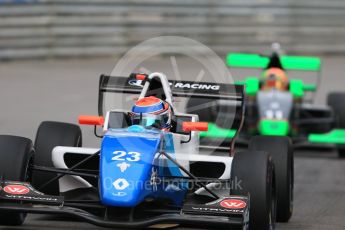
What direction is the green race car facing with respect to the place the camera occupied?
facing the viewer

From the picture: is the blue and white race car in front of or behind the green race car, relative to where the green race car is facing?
in front

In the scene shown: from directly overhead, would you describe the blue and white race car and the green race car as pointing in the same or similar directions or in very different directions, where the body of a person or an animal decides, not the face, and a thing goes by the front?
same or similar directions

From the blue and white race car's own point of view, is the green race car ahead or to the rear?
to the rear

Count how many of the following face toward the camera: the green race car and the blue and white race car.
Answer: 2

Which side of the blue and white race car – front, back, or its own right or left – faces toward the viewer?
front
